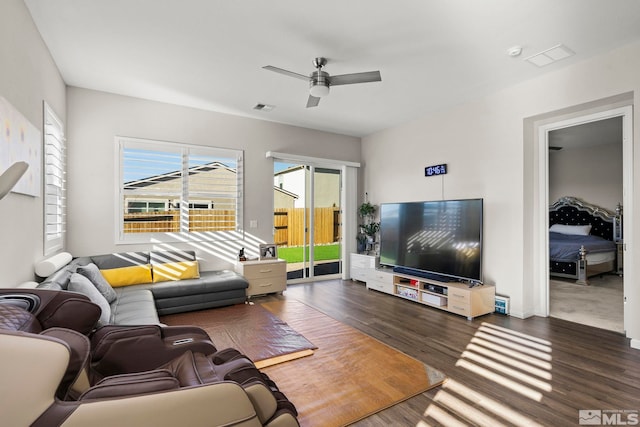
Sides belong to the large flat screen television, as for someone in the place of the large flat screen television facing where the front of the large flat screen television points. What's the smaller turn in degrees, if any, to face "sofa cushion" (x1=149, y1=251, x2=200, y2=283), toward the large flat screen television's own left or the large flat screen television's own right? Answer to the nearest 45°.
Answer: approximately 45° to the large flat screen television's own right

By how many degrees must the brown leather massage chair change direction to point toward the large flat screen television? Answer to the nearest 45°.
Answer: approximately 45° to its left

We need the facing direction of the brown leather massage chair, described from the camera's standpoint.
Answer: facing to the right of the viewer

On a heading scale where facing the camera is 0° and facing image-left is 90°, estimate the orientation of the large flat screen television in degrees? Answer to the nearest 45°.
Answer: approximately 45°

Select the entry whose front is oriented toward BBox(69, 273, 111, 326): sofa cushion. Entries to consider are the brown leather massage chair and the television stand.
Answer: the television stand

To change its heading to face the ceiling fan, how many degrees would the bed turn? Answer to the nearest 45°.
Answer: approximately 45° to its left

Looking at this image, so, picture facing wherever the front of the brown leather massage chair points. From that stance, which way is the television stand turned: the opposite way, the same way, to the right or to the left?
the opposite way

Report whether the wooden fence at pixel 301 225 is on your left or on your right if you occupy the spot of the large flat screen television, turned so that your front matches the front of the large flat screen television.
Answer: on your right

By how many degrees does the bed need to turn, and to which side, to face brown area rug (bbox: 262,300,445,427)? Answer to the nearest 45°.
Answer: approximately 45° to its left

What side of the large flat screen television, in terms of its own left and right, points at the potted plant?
right

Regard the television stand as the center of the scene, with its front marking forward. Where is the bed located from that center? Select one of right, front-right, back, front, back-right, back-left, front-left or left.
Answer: back

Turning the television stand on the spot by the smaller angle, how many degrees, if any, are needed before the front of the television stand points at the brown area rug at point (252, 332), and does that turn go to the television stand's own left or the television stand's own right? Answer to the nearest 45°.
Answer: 0° — it already faces it
